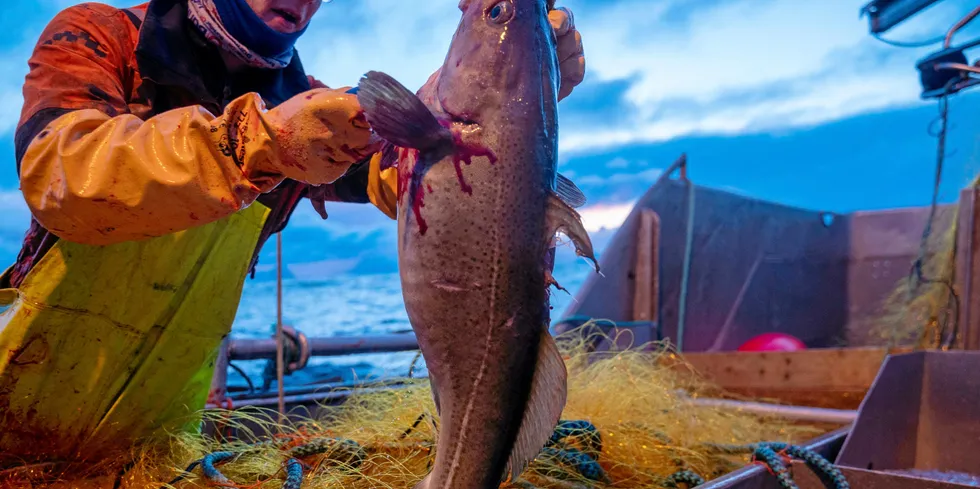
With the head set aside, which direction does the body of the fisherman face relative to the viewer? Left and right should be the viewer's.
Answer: facing the viewer and to the right of the viewer

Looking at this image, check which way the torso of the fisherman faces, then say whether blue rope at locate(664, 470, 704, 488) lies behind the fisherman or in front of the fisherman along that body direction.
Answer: in front

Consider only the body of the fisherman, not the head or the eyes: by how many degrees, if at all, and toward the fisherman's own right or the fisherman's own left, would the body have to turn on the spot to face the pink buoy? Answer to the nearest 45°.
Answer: approximately 90° to the fisherman's own left

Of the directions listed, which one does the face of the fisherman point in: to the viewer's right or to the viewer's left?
to the viewer's right
